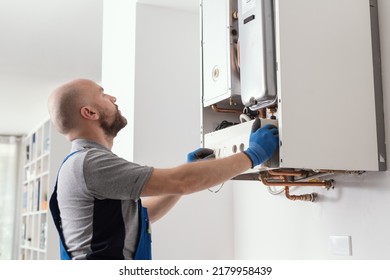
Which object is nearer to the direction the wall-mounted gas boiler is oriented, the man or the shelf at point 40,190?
the man

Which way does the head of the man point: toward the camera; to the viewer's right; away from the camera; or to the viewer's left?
to the viewer's right

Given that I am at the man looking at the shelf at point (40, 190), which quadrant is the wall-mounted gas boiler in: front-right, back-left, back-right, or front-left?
back-right

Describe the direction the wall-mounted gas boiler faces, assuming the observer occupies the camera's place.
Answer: facing the viewer and to the left of the viewer
